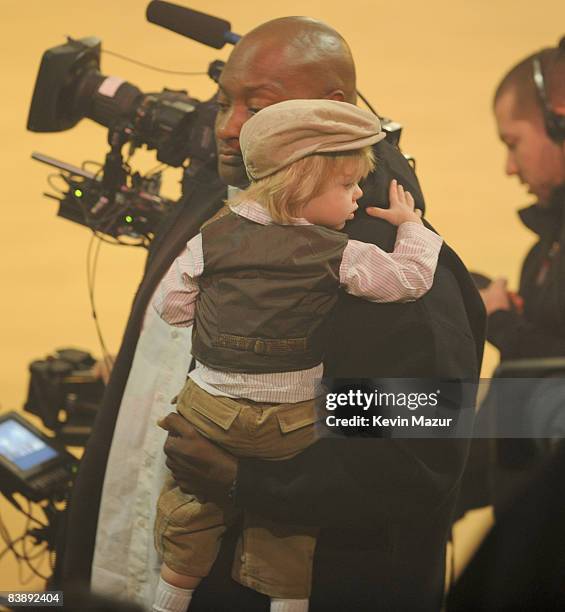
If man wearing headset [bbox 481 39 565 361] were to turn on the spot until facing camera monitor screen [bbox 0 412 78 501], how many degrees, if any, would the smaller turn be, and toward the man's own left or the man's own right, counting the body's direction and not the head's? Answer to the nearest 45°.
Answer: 0° — they already face it

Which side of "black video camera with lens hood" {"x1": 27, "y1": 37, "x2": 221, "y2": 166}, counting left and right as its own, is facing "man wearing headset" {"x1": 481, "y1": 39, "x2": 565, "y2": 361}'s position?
back

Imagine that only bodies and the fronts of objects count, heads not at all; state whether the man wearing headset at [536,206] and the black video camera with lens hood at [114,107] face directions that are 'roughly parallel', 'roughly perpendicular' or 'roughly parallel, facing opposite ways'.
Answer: roughly parallel

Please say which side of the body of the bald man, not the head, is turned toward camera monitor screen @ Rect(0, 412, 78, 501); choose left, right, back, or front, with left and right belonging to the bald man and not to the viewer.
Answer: right

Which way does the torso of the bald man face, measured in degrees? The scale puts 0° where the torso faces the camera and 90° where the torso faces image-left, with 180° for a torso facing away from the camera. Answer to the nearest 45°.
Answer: approximately 45°

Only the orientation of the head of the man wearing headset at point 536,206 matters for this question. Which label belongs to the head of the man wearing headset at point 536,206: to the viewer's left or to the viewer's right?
to the viewer's left

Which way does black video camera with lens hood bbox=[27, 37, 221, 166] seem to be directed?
to the viewer's left

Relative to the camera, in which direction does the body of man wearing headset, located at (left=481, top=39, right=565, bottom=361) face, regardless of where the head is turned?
to the viewer's left

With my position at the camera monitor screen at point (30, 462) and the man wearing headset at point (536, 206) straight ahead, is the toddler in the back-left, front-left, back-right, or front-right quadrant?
front-right

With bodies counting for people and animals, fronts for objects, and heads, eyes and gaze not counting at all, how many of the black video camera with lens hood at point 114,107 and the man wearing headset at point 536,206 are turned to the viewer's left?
2

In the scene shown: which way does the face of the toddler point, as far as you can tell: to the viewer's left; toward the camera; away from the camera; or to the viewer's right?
to the viewer's right

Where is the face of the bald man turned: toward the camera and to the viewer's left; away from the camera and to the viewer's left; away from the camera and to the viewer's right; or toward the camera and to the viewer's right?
toward the camera and to the viewer's left
